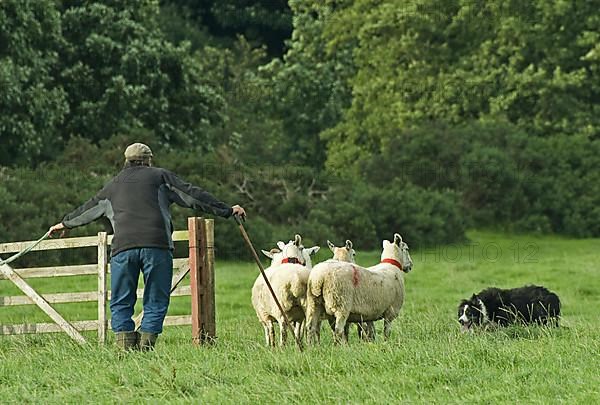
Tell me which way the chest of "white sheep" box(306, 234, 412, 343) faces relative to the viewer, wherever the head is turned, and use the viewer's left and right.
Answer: facing away from the viewer and to the right of the viewer

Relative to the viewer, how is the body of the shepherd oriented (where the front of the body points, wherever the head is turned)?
away from the camera

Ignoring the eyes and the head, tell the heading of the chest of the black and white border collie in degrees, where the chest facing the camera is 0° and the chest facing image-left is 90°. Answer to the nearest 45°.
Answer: approximately 90°

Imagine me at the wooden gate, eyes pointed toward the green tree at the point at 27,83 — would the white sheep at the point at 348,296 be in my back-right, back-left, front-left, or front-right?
back-right

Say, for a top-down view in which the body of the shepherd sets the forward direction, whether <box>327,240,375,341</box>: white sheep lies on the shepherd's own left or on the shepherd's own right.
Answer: on the shepherd's own right

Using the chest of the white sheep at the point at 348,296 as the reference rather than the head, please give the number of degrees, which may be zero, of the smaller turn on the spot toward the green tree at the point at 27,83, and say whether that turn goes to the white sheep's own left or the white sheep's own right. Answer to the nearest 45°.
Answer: approximately 90° to the white sheep's own left

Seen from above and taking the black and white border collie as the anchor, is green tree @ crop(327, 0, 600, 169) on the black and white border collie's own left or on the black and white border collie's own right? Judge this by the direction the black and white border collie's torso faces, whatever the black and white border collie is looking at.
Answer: on the black and white border collie's own right
